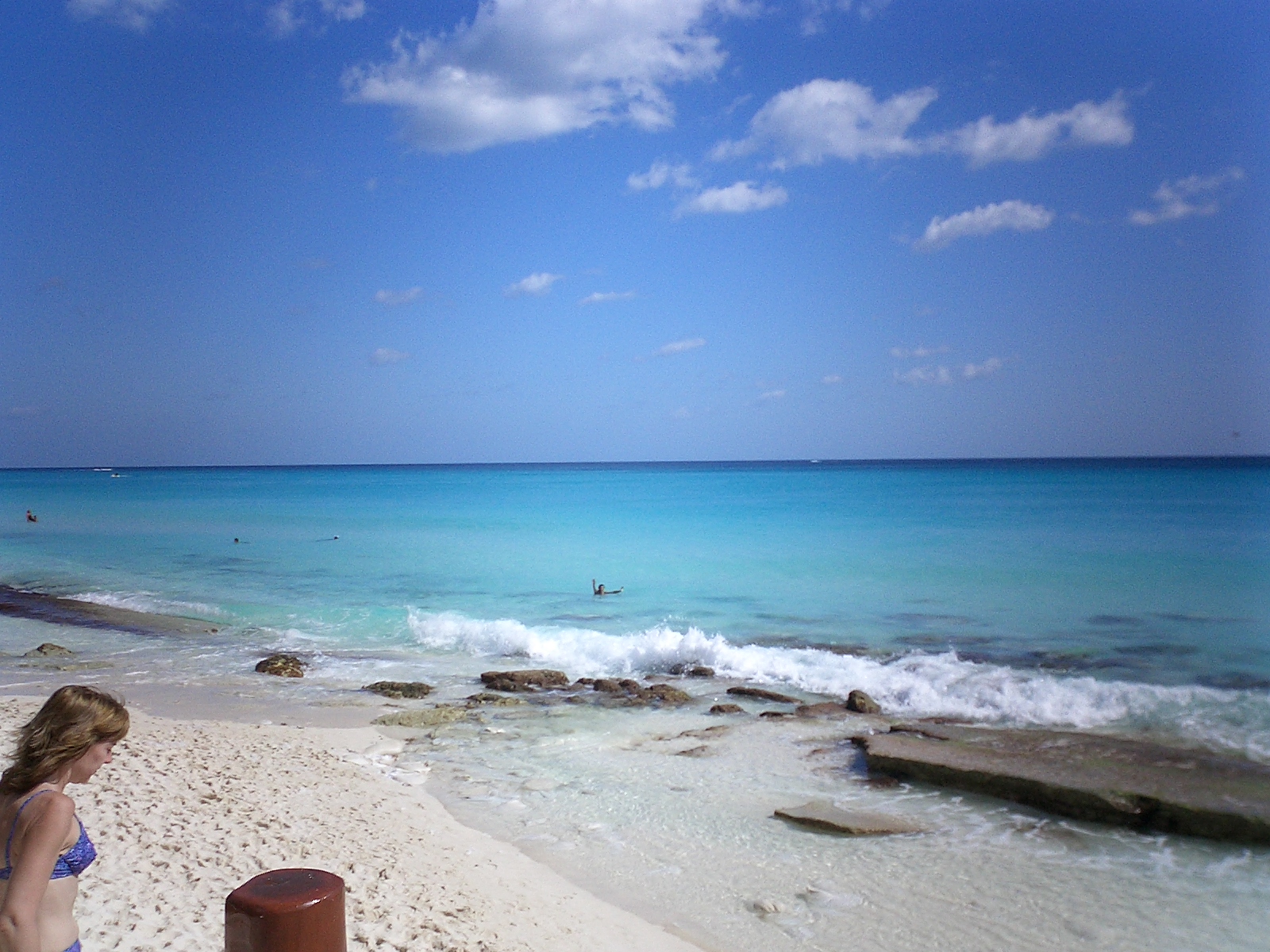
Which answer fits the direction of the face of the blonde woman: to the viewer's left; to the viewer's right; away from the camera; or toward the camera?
to the viewer's right

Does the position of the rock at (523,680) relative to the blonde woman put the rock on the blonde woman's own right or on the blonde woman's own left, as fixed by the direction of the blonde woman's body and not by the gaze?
on the blonde woman's own left

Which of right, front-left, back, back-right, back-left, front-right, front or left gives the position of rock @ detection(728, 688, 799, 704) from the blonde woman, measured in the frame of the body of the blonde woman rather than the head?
front-left

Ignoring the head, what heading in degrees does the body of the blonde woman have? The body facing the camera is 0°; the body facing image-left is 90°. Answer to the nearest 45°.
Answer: approximately 270°

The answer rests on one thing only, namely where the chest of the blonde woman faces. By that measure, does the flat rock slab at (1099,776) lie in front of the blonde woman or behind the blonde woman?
in front

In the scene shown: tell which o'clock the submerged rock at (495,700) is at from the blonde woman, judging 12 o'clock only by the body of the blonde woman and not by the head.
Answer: The submerged rock is roughly at 10 o'clock from the blonde woman.

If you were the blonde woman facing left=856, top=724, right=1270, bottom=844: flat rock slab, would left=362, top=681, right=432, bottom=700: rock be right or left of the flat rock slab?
left

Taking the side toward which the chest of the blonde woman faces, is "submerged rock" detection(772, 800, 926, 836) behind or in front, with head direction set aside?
in front

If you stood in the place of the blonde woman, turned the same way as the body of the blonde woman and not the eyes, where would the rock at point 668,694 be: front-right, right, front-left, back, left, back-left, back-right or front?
front-left
